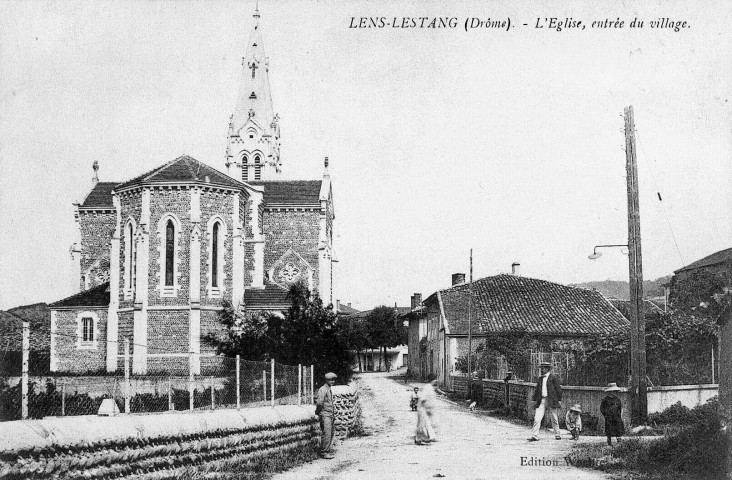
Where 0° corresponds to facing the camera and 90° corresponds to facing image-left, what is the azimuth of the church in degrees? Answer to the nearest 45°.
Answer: approximately 180°

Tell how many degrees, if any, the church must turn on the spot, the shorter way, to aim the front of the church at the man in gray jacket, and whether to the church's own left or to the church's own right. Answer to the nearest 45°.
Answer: approximately 180°

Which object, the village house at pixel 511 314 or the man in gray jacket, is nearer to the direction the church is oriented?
the village house

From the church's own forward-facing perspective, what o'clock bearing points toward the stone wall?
The stone wall is roughly at 6 o'clock from the church.

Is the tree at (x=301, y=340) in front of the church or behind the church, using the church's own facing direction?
behind

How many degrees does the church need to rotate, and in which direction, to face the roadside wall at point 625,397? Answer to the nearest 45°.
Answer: approximately 135° to its right

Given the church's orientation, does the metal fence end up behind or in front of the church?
behind

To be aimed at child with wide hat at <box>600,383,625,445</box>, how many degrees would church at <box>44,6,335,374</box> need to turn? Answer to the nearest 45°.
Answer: approximately 180°
